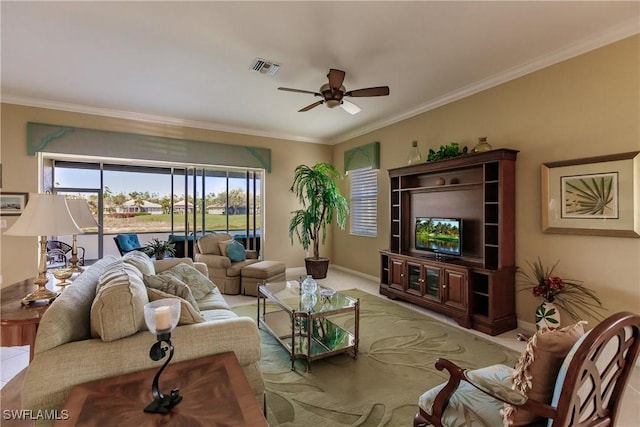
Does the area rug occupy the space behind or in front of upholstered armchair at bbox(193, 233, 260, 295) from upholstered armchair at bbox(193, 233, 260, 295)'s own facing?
in front

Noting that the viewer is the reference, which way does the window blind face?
facing the viewer and to the left of the viewer

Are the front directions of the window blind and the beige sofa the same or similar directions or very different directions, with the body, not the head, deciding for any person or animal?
very different directions

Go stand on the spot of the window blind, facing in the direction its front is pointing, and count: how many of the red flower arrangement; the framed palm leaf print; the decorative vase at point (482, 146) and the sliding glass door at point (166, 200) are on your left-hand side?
3

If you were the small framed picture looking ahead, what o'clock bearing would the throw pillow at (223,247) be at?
The throw pillow is roughly at 10 o'clock from the small framed picture.

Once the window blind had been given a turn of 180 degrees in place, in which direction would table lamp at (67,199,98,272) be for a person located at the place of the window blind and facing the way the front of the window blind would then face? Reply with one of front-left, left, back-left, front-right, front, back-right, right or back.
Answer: back

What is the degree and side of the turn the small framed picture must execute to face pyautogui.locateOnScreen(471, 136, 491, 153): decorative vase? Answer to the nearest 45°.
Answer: approximately 45° to its left

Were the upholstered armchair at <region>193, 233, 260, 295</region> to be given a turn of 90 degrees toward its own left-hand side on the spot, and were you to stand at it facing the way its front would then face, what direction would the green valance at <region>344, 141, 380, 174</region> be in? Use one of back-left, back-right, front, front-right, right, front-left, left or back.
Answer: front-right

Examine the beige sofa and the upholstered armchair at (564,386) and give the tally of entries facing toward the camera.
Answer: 0

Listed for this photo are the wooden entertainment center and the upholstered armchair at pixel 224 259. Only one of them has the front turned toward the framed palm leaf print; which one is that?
the upholstered armchair

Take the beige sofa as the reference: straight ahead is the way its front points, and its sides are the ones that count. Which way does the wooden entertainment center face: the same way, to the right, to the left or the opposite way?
the opposite way

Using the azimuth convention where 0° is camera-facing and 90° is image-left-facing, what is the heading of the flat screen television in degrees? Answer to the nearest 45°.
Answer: approximately 45°

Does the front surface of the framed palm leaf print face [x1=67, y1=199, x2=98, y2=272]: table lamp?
yes

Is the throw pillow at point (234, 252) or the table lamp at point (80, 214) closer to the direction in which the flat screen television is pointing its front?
the table lamp

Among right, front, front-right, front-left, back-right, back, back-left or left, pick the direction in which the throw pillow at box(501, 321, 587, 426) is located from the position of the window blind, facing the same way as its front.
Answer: front-left

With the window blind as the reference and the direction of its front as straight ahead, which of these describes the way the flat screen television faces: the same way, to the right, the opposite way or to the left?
the same way

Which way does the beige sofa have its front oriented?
to the viewer's right

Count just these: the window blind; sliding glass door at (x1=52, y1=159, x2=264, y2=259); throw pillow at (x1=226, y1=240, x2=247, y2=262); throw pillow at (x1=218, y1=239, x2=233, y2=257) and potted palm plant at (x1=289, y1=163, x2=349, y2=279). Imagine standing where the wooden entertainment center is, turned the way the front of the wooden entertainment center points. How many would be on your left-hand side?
0

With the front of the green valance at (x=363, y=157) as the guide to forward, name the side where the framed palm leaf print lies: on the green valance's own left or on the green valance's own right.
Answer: on the green valance's own left

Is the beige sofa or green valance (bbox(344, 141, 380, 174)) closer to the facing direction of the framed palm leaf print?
the beige sofa

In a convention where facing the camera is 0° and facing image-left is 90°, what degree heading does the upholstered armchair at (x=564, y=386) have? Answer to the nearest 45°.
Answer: approximately 135°

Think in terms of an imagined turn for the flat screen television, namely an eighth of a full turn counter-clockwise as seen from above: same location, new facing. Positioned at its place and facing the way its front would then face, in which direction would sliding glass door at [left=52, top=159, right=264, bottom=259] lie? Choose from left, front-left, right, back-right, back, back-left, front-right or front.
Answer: right
